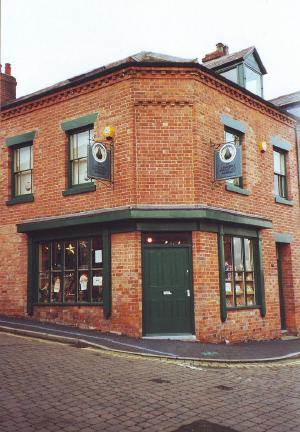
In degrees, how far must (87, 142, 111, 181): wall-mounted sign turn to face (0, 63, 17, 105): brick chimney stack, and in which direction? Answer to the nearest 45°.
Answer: approximately 180°

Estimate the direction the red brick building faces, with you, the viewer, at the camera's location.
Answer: facing the viewer

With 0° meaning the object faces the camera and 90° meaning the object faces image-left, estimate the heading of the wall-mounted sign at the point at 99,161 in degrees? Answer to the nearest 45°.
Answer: approximately 315°

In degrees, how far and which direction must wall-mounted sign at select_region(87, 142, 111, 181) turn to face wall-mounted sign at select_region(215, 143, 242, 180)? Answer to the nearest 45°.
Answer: approximately 45° to its left

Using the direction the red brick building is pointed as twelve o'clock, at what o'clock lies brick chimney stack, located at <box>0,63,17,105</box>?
The brick chimney stack is roughly at 4 o'clock from the red brick building.
